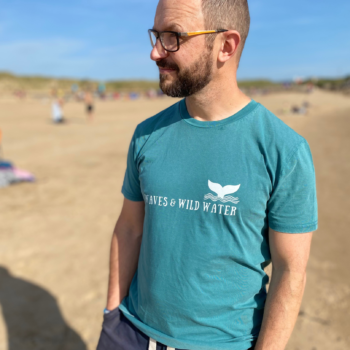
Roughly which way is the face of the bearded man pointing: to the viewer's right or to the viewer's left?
to the viewer's left

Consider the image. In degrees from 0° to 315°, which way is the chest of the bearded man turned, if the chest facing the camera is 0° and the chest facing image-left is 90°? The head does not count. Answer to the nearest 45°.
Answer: approximately 45°
